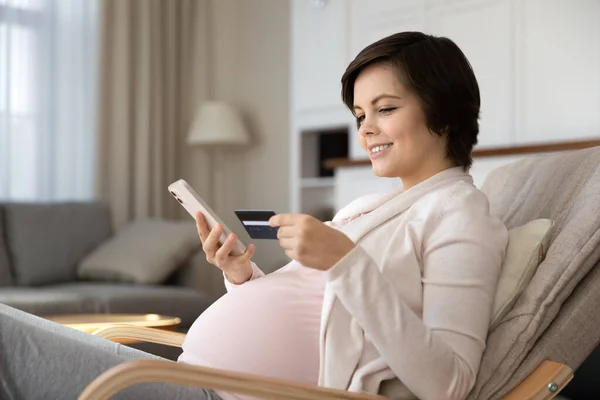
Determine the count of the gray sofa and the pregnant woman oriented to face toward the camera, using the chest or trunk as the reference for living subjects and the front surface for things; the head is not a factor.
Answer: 1

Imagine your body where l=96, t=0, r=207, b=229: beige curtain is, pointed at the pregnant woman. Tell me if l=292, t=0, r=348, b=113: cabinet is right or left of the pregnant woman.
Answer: left

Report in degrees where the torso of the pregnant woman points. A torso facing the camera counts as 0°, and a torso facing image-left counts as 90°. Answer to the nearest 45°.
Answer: approximately 90°

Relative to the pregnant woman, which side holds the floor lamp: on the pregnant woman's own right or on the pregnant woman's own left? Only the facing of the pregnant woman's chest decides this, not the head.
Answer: on the pregnant woman's own right

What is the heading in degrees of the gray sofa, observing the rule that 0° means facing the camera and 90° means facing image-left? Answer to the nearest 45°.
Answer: approximately 0°

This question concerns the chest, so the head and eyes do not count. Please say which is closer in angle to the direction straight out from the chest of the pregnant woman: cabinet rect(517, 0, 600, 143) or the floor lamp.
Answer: the floor lamp

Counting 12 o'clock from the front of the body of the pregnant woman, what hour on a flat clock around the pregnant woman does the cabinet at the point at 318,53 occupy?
The cabinet is roughly at 3 o'clock from the pregnant woman.

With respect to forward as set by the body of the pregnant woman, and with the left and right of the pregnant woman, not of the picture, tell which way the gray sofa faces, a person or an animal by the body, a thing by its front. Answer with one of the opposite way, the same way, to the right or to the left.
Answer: to the left

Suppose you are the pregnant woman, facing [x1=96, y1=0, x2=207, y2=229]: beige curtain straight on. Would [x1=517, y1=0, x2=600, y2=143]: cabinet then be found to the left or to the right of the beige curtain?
right

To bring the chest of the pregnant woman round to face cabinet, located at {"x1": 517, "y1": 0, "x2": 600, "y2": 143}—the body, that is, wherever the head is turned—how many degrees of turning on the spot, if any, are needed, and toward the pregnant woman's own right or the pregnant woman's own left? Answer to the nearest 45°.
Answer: approximately 135° to the pregnant woman's own right
